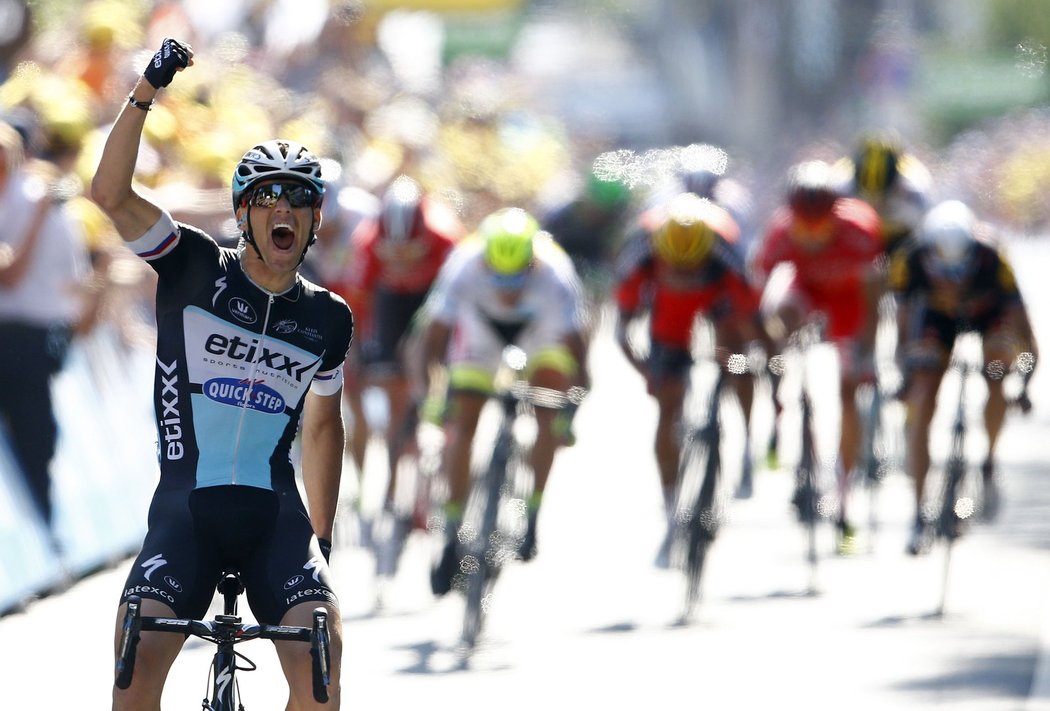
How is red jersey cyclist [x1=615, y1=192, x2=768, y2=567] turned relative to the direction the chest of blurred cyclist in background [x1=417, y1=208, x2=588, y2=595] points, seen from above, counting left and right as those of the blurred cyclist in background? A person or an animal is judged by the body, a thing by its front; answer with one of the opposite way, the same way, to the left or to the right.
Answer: the same way

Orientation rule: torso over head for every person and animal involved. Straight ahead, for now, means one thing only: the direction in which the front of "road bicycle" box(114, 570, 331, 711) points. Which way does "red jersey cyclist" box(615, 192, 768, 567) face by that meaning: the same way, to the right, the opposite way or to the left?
the same way

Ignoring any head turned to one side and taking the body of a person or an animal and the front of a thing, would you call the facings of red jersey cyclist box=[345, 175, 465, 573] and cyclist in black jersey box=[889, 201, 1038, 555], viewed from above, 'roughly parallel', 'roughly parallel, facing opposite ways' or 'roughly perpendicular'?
roughly parallel

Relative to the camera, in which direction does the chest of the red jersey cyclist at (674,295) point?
toward the camera

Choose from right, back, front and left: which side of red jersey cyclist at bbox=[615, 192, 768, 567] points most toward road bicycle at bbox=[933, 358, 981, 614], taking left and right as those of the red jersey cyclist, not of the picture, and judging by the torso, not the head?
left

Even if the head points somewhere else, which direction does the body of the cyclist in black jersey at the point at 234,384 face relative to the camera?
toward the camera

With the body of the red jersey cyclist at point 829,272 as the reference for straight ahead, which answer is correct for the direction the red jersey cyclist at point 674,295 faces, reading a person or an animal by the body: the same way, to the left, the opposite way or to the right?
the same way

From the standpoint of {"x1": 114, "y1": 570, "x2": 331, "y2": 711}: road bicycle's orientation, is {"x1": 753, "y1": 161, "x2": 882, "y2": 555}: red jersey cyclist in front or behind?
behind

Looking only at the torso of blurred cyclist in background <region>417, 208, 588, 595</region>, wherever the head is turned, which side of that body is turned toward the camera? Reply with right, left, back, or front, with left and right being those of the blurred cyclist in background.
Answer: front

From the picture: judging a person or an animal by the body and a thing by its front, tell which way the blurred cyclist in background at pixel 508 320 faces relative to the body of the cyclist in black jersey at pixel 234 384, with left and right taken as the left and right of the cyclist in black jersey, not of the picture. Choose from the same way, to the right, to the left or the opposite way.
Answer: the same way

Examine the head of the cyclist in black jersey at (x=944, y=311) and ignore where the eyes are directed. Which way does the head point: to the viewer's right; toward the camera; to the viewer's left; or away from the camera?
toward the camera

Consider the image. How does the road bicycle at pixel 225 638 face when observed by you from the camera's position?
facing the viewer

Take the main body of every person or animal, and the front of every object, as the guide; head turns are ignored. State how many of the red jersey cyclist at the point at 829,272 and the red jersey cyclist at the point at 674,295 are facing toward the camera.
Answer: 2

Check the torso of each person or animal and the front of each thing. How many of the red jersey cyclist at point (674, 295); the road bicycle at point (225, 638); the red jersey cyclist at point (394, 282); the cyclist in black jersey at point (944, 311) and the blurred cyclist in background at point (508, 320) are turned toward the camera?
5

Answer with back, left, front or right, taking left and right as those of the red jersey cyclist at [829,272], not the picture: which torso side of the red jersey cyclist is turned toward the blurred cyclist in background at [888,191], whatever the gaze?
back
